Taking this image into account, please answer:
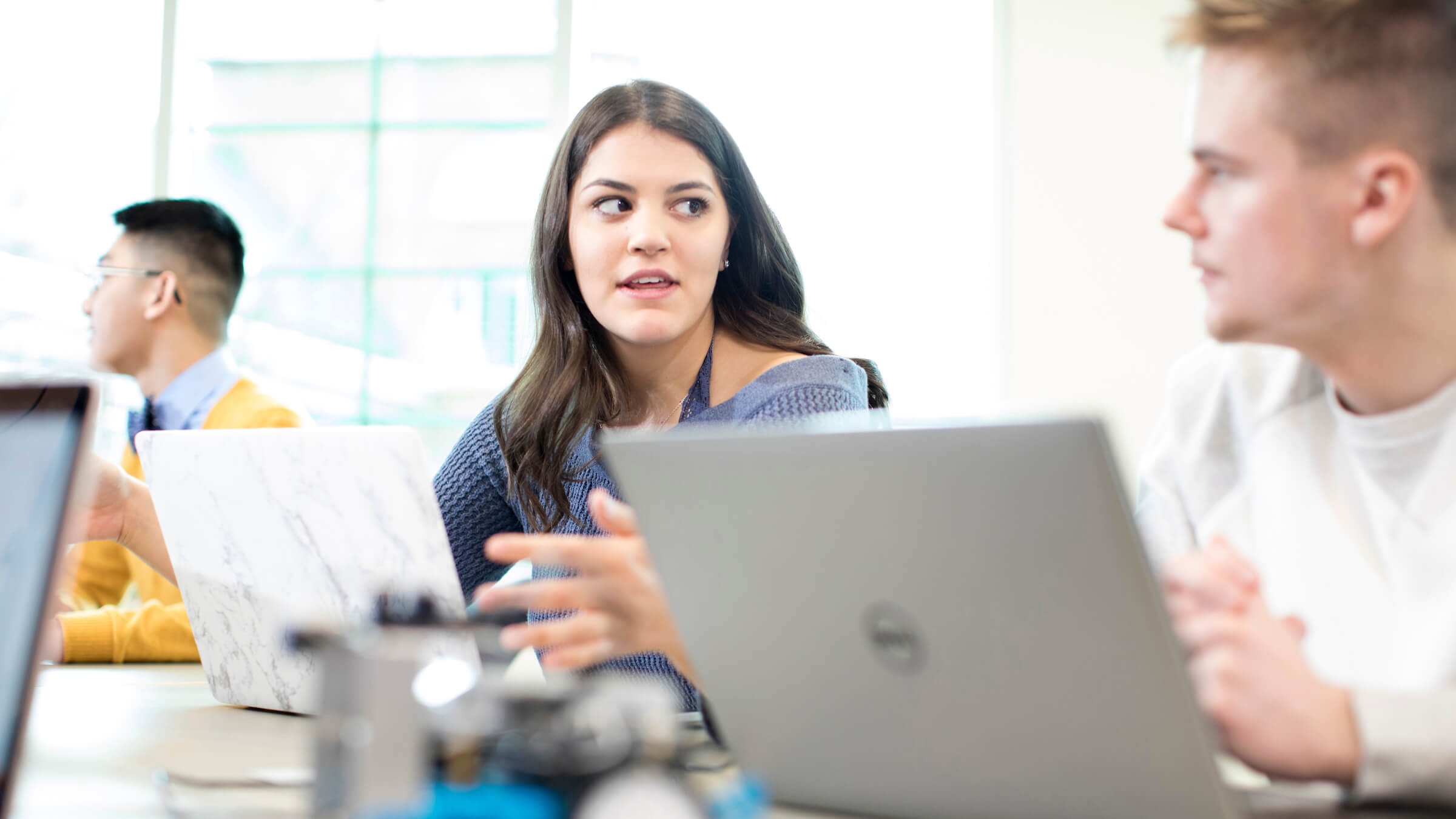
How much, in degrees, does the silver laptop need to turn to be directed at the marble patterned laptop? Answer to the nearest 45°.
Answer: approximately 90° to its left

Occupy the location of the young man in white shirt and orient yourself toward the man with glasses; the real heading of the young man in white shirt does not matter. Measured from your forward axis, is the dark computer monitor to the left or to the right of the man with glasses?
left

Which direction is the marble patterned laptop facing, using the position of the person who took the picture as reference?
facing away from the viewer and to the right of the viewer

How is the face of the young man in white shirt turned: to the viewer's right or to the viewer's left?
to the viewer's left

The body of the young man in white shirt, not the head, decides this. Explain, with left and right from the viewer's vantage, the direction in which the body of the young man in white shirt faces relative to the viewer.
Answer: facing the viewer and to the left of the viewer

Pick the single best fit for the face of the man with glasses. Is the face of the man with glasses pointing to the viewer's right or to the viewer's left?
to the viewer's left

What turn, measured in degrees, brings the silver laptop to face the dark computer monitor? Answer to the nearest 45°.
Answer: approximately 135° to its left

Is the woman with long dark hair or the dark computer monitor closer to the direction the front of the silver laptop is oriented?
the woman with long dark hair

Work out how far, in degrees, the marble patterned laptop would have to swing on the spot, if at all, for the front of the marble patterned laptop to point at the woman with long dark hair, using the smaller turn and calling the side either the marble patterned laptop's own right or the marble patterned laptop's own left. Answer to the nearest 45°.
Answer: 0° — it already faces them

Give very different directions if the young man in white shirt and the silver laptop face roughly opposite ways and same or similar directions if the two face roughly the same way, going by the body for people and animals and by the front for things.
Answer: very different directions

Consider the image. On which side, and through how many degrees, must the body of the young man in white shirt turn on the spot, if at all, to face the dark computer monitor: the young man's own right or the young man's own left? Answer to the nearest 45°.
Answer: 0° — they already face it

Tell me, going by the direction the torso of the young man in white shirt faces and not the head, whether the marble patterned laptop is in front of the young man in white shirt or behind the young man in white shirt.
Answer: in front

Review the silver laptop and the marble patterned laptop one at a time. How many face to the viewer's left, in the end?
0
